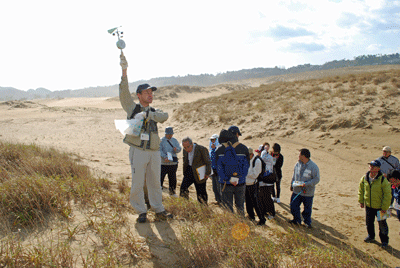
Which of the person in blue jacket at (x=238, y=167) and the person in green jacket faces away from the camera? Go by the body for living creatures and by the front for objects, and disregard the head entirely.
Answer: the person in blue jacket

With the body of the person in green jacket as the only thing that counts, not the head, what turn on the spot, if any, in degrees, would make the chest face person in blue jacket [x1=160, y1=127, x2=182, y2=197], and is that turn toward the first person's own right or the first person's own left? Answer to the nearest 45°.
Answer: approximately 45° to the first person's own right

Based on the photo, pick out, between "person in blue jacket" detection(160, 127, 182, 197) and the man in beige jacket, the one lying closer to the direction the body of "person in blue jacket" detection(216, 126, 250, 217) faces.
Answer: the person in blue jacket

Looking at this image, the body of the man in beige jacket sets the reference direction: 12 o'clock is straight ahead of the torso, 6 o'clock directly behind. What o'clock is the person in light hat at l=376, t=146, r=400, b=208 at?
The person in light hat is roughly at 10 o'clock from the man in beige jacket.

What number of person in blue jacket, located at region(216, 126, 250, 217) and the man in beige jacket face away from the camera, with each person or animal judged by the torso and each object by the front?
1

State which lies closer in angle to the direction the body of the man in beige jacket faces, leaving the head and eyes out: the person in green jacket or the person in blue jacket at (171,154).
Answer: the person in green jacket

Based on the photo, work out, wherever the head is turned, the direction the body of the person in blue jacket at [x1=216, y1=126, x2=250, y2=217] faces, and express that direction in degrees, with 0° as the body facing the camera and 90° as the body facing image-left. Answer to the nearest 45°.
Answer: approximately 180°

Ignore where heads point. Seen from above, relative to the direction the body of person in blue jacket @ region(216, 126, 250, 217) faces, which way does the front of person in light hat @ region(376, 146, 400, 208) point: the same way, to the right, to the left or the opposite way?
the opposite way

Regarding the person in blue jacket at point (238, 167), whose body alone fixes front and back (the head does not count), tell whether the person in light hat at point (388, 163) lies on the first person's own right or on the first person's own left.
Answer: on the first person's own right
